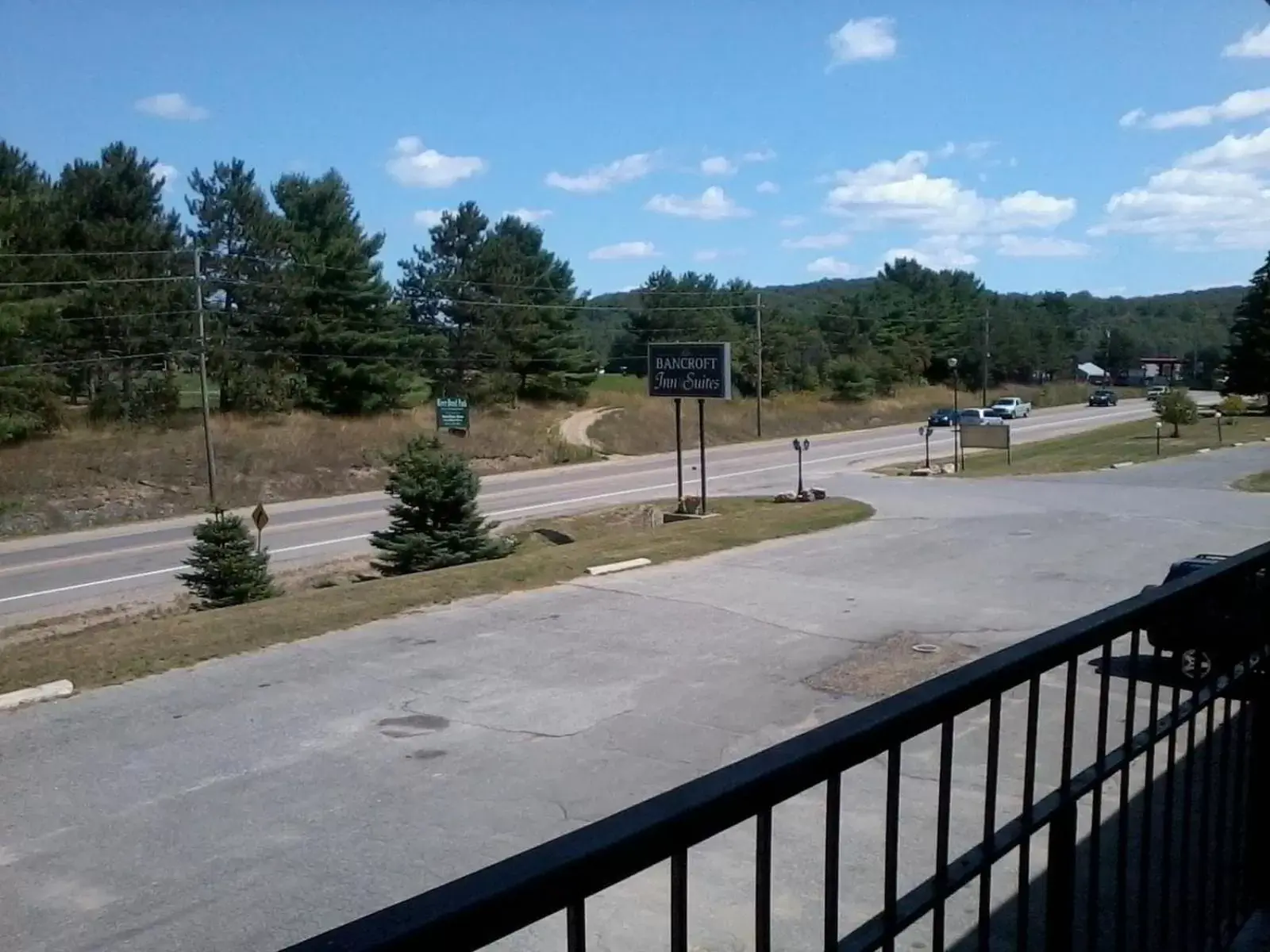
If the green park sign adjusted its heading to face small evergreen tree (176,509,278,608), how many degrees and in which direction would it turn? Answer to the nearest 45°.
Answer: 0° — it already faces it

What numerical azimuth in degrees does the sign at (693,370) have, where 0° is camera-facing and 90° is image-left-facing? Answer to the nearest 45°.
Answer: approximately 0°

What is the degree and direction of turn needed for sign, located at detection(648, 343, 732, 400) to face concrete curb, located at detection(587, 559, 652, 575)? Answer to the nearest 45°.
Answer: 0° — it already faces it

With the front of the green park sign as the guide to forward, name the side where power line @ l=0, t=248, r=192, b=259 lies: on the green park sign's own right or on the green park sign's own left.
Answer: on the green park sign's own right

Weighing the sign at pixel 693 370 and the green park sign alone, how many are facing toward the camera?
2

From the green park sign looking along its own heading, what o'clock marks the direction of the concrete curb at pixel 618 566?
The concrete curb is roughly at 12 o'clock from the green park sign.

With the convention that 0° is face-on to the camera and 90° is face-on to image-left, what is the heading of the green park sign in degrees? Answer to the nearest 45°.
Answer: approximately 0°

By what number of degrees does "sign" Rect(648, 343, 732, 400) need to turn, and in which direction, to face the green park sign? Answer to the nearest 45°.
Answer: approximately 135° to its right

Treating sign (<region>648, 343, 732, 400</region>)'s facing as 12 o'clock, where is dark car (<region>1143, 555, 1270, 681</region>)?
The dark car is roughly at 12 o'clock from the sign.
